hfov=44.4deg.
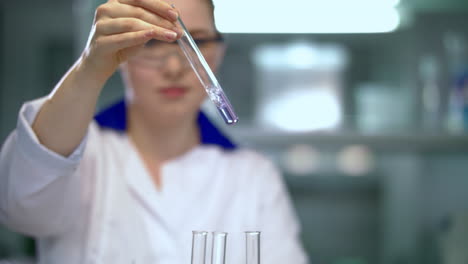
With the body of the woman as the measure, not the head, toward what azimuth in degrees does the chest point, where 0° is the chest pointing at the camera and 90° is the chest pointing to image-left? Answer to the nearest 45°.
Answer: approximately 0°

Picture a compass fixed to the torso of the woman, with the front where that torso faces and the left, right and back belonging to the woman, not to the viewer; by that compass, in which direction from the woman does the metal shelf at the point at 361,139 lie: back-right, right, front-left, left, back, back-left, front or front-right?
back-left
